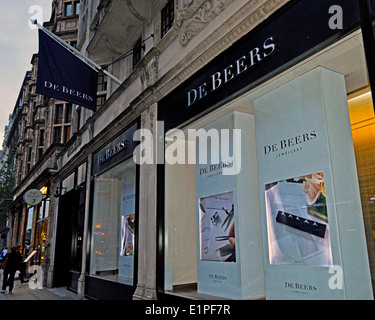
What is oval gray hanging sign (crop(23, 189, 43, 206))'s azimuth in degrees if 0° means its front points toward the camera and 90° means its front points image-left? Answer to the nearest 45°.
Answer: approximately 0°
